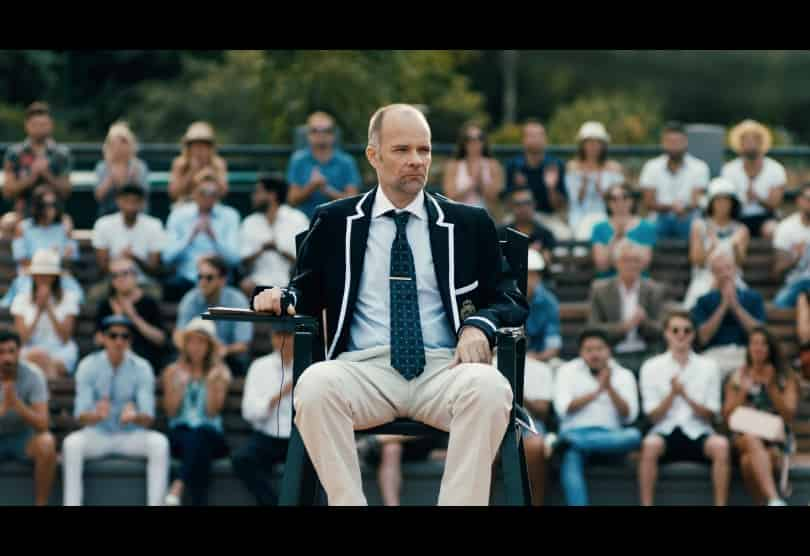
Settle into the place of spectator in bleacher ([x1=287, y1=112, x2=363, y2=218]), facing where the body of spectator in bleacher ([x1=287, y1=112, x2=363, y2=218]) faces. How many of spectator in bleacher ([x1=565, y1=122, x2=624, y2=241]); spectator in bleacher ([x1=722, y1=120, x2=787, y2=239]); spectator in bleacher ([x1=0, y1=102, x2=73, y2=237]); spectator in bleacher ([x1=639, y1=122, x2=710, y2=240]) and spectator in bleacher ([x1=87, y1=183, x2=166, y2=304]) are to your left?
3

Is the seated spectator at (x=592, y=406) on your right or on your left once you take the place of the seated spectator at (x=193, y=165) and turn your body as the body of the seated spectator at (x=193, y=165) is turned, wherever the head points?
on your left

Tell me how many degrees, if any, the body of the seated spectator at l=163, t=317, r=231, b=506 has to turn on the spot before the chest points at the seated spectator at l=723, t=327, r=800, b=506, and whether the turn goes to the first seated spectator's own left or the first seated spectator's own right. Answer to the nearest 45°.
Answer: approximately 90° to the first seated spectator's own left
